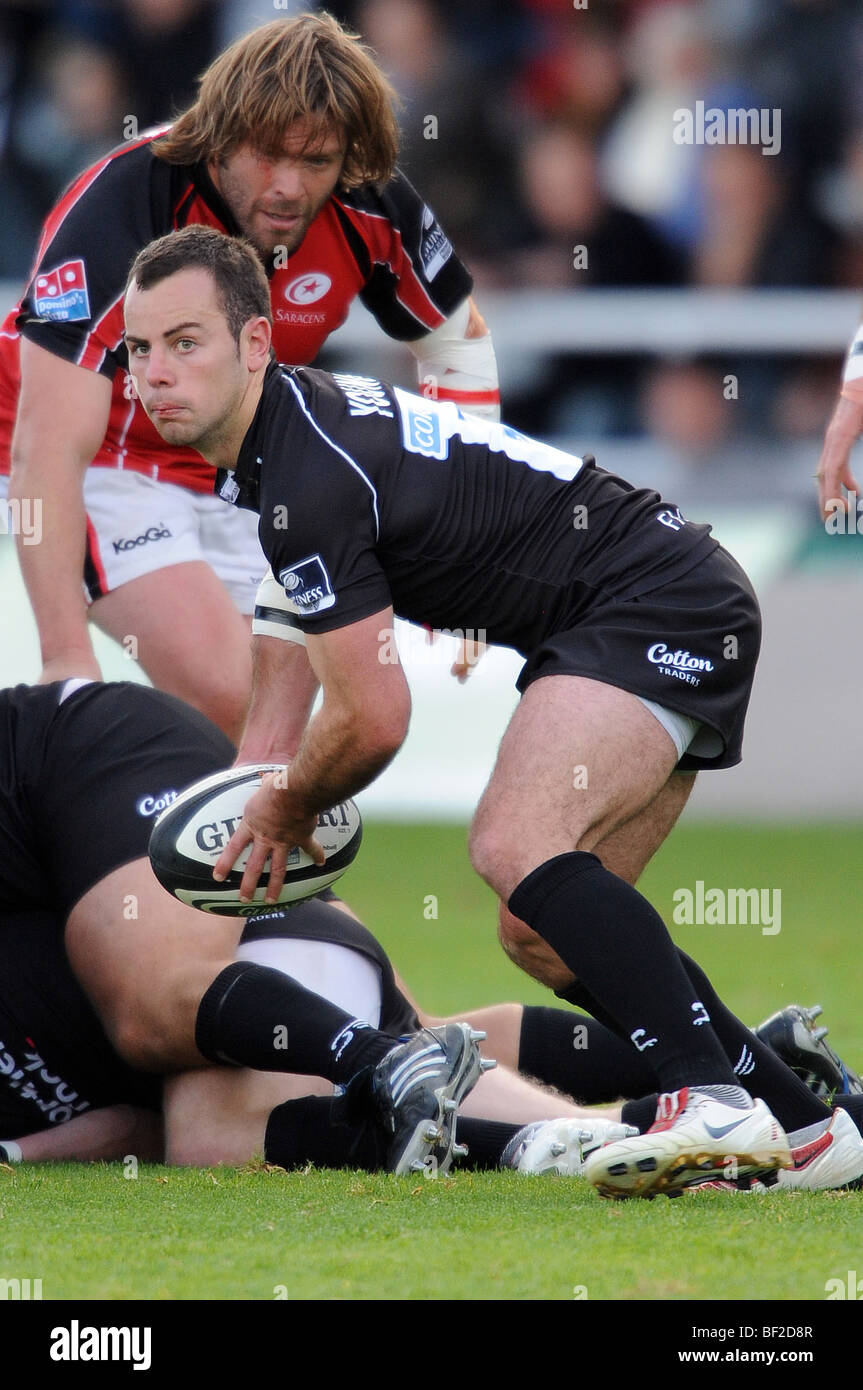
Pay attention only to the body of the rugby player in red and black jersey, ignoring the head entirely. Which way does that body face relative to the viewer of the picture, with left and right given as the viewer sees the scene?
facing the viewer and to the right of the viewer

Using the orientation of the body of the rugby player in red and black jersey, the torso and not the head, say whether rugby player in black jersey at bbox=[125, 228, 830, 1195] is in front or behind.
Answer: in front

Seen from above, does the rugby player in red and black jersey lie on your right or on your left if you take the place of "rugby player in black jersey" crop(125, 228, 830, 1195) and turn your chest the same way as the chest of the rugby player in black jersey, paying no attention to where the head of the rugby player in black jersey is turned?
on your right

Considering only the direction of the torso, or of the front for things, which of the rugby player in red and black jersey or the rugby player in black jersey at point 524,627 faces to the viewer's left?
the rugby player in black jersey

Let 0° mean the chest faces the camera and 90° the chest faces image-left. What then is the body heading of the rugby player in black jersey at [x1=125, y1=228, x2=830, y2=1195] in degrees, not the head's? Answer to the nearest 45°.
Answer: approximately 90°

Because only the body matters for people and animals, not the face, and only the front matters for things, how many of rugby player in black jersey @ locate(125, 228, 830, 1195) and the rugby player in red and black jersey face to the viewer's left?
1

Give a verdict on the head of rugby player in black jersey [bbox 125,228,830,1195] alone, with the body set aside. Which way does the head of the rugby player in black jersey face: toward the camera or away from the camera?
toward the camera

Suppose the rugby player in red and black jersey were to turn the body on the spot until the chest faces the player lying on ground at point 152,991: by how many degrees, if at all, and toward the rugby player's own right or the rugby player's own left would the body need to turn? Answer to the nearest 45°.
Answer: approximately 45° to the rugby player's own right

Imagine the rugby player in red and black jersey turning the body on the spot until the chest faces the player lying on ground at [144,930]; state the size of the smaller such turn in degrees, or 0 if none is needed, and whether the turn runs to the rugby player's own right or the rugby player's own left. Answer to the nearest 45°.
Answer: approximately 45° to the rugby player's own right
